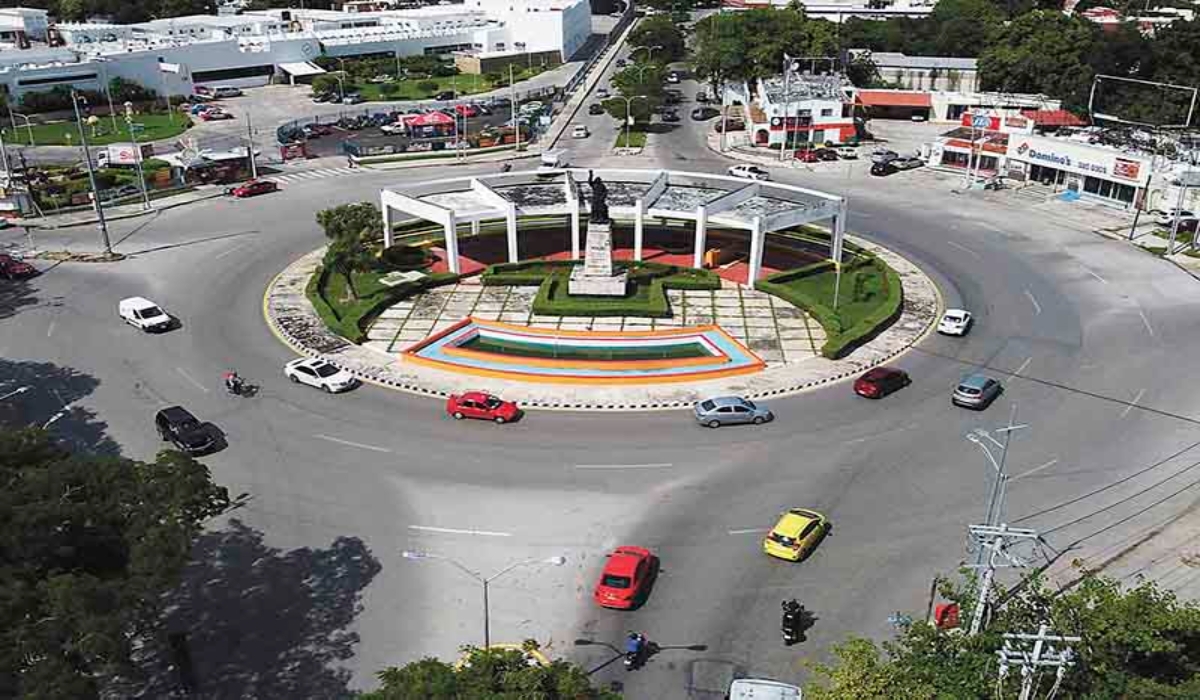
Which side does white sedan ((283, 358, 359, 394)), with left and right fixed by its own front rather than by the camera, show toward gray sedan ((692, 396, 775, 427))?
front

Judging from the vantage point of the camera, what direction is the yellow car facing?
facing away from the viewer and to the right of the viewer

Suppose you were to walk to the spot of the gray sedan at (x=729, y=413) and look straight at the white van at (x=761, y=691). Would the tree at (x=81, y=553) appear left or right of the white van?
right

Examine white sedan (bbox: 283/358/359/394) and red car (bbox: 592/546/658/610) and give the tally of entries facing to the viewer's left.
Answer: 0

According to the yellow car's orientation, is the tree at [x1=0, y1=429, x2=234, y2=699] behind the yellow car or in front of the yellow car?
behind

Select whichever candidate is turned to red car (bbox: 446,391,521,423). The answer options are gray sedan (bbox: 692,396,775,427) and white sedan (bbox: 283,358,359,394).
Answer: the white sedan

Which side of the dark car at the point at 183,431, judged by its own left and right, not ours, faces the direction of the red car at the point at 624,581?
front

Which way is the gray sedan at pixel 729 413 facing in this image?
to the viewer's right

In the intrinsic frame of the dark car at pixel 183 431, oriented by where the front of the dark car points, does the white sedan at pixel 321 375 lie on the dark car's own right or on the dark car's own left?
on the dark car's own left

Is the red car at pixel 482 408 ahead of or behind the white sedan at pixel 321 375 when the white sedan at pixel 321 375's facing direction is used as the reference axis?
ahead

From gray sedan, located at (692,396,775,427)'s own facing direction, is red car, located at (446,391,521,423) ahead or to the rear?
to the rear

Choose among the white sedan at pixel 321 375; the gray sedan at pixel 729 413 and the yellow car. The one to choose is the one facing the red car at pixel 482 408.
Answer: the white sedan

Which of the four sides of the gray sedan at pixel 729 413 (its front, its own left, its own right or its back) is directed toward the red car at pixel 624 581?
right
